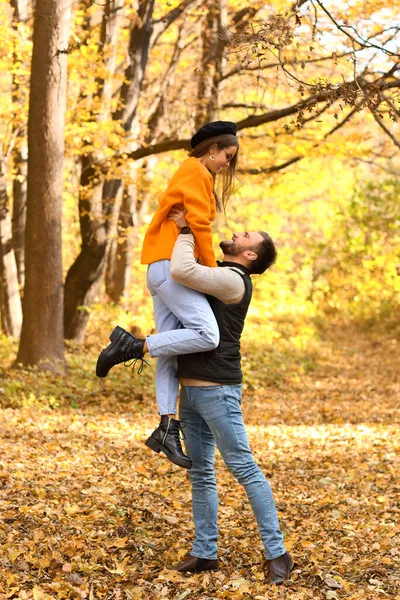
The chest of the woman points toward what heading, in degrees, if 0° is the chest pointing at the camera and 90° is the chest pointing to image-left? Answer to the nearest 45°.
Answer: approximately 270°

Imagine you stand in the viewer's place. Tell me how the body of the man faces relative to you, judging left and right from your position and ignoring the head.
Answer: facing to the left of the viewer

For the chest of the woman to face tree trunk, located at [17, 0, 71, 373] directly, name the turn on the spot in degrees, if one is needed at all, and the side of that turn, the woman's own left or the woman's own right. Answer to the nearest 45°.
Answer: approximately 90° to the woman's own left

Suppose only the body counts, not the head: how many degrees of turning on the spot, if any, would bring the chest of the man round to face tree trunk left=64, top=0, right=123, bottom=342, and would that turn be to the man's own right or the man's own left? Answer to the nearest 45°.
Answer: approximately 90° to the man's own right

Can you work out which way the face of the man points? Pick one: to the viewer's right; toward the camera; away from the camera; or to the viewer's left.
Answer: to the viewer's left

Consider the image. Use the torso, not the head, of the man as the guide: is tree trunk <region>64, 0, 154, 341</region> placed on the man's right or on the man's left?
on the man's right

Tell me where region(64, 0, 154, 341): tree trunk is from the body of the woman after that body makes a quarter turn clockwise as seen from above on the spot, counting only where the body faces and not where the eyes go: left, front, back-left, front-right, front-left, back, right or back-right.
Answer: back

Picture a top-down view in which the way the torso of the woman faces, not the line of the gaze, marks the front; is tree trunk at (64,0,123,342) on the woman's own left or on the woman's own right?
on the woman's own left
